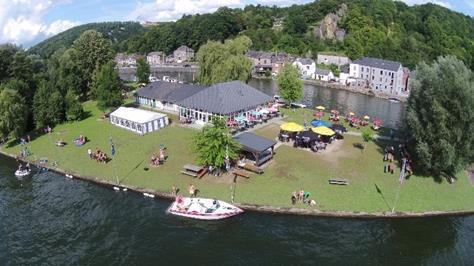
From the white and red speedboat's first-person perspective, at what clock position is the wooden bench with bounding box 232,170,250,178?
The wooden bench is roughly at 10 o'clock from the white and red speedboat.

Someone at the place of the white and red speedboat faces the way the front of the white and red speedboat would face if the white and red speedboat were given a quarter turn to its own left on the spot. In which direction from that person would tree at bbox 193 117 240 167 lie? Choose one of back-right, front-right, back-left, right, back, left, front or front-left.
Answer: front

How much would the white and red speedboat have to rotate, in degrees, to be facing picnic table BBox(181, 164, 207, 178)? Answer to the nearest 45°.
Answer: approximately 90° to its left

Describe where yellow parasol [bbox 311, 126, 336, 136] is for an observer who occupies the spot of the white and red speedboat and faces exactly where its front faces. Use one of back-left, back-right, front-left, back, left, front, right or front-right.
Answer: front-left

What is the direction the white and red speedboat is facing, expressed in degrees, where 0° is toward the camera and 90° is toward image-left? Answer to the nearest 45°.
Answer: approximately 270°

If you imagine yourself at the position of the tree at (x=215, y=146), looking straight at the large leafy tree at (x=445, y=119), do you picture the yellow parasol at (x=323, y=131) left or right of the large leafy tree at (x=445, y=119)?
left

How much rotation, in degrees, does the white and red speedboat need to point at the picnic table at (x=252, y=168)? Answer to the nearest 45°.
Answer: approximately 45° to its left

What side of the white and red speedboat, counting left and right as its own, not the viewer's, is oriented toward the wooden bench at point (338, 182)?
front

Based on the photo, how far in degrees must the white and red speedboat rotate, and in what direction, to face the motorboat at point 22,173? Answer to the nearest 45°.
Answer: approximately 135° to its left

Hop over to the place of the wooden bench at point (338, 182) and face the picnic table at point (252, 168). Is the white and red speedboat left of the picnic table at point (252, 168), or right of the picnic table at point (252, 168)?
left

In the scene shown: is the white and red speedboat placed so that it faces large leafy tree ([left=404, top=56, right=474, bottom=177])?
yes
